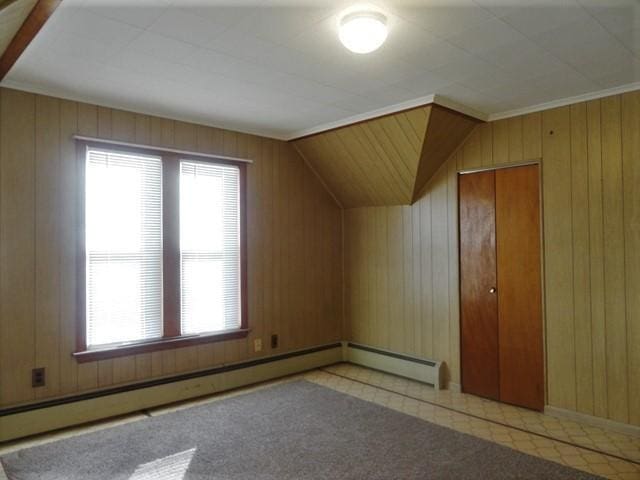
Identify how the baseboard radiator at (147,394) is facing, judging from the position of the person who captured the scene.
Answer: facing the viewer and to the right of the viewer

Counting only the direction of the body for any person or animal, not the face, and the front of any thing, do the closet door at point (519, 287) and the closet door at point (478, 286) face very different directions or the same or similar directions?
same or similar directions

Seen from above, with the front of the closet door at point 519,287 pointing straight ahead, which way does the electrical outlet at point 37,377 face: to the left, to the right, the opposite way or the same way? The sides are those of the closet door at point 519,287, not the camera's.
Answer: to the left

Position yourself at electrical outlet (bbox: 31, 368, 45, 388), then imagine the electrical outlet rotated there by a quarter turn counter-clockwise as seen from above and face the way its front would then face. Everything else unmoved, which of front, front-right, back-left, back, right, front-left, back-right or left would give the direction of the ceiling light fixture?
front-right

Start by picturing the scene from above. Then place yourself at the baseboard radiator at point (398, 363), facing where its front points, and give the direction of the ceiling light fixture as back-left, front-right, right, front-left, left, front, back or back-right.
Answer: front-left

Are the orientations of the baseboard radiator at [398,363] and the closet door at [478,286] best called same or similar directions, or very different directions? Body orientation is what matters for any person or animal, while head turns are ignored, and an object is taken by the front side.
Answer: same or similar directions

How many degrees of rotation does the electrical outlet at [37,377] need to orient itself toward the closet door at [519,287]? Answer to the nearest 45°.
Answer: approximately 45° to its left

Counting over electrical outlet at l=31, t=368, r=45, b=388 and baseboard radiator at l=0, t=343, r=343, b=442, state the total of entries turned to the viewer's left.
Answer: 0

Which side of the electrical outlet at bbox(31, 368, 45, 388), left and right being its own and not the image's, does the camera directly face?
front

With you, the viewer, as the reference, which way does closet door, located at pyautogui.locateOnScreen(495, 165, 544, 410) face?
facing the viewer and to the left of the viewer

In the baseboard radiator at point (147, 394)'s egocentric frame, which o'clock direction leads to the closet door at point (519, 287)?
The closet door is roughly at 11 o'clock from the baseboard radiator.
